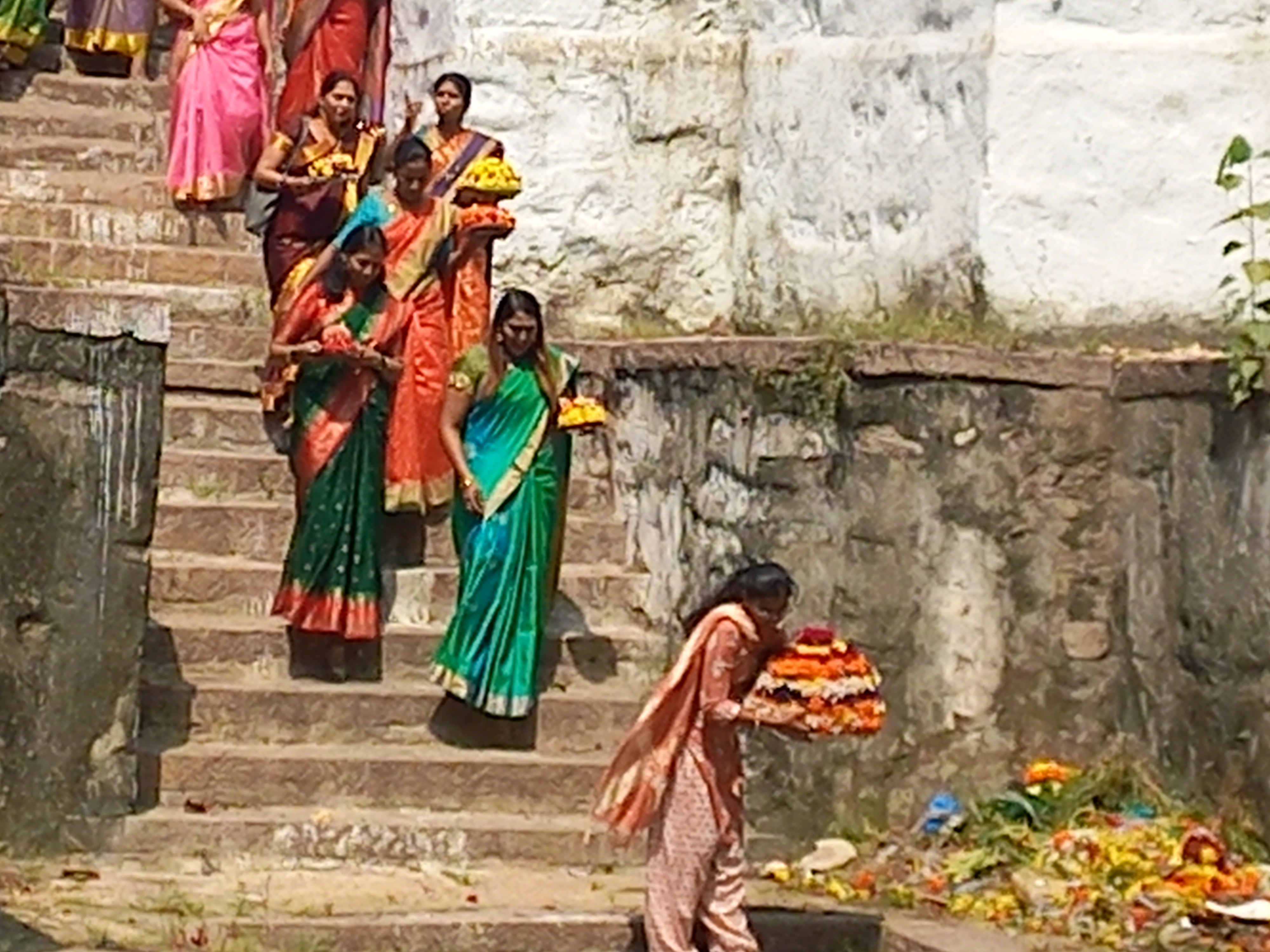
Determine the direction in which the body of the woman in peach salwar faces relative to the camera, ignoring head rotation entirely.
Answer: to the viewer's right

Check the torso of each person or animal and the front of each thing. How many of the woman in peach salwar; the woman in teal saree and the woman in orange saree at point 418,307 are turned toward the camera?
2

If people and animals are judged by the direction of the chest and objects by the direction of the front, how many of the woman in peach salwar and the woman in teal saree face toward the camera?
1

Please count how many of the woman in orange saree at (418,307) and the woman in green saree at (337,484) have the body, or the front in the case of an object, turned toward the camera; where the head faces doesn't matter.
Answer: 2

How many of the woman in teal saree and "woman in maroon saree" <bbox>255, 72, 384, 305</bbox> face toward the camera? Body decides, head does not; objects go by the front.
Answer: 2

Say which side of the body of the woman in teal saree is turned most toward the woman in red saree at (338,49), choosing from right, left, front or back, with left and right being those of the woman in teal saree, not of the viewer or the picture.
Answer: back
